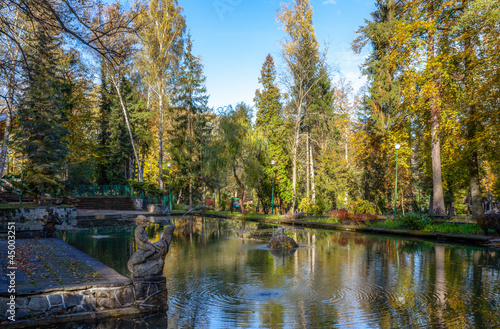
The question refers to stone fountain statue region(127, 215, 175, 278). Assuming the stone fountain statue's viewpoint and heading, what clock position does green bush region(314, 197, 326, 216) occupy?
The green bush is roughly at 10 o'clock from the stone fountain statue.

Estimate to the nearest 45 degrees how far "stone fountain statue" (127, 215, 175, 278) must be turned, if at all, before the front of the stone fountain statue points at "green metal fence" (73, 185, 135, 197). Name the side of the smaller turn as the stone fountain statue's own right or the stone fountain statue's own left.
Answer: approximately 90° to the stone fountain statue's own left

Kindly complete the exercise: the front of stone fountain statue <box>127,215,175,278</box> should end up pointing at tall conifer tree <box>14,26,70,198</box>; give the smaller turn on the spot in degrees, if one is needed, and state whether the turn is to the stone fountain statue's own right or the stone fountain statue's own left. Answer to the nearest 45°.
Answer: approximately 90° to the stone fountain statue's own left

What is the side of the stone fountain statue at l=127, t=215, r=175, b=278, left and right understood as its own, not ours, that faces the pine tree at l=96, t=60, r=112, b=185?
left

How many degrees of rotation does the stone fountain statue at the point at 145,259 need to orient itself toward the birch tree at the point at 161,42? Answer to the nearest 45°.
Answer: approximately 90° to its left

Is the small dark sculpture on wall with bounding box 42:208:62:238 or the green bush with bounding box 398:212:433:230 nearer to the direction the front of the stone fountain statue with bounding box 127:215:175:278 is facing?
the green bush

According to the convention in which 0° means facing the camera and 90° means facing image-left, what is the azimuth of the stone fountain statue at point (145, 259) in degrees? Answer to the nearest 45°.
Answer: approximately 270°

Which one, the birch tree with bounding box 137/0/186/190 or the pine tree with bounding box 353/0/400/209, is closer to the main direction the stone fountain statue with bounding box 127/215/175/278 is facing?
the pine tree

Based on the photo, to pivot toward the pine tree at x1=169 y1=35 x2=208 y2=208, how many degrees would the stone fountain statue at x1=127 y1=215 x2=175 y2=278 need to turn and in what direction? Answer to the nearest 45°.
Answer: approximately 90° to its left

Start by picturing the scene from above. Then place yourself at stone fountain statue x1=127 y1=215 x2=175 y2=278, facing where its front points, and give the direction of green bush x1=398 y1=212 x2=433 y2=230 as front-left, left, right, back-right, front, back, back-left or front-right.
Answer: front-left
